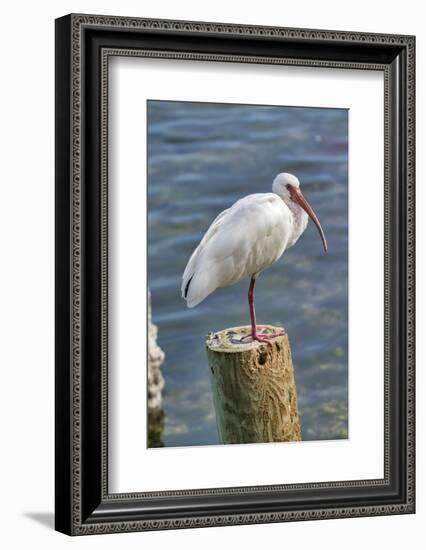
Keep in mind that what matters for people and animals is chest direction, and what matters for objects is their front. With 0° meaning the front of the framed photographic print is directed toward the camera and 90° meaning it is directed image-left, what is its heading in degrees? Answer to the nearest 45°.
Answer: approximately 315°
